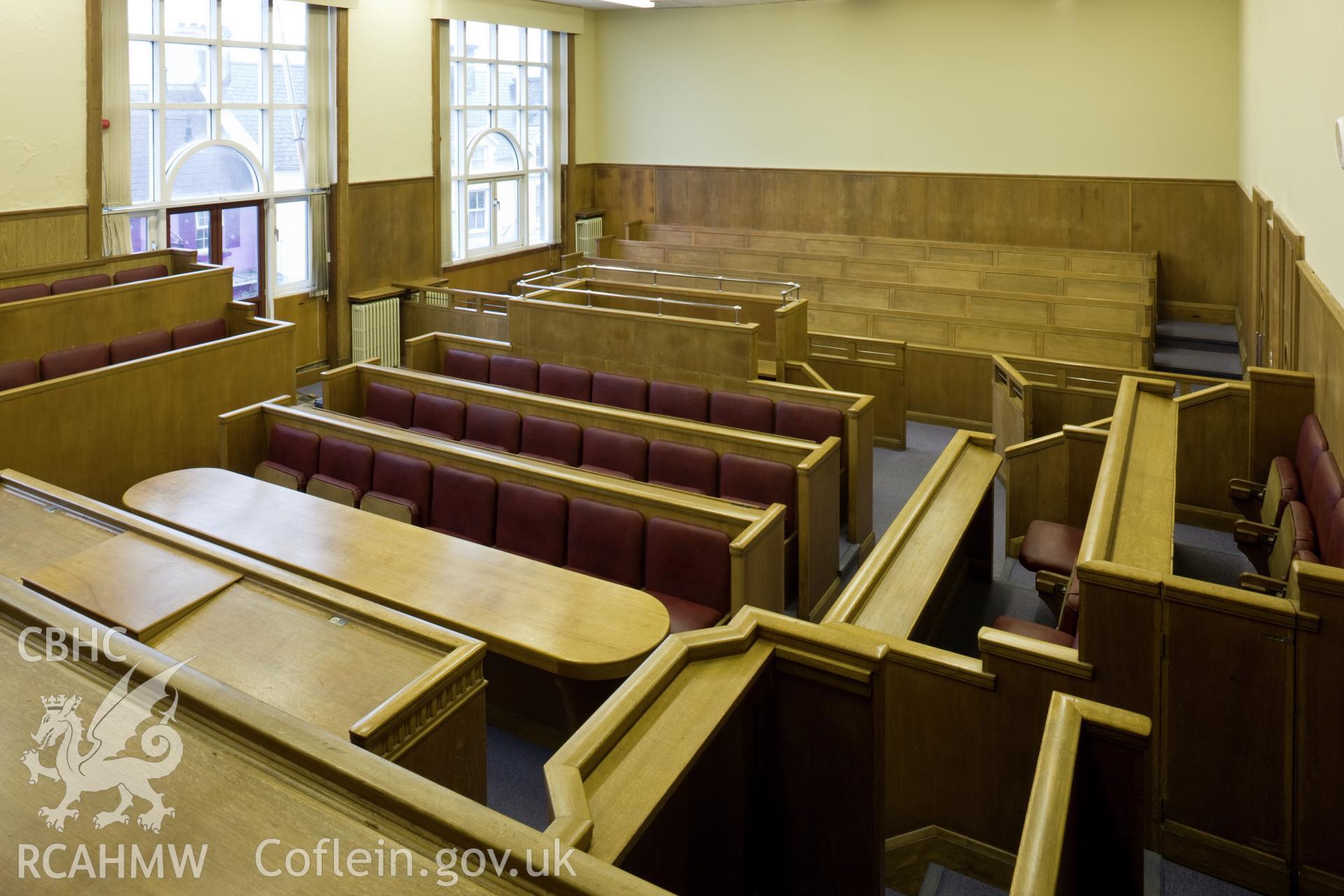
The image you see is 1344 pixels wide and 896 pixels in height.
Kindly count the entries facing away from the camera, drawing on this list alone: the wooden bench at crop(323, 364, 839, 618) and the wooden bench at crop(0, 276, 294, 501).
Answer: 0

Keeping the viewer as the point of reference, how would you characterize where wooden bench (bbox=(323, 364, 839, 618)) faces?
facing the viewer and to the left of the viewer

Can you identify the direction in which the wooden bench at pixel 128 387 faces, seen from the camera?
facing the viewer and to the right of the viewer

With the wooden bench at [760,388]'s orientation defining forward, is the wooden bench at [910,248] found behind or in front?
behind

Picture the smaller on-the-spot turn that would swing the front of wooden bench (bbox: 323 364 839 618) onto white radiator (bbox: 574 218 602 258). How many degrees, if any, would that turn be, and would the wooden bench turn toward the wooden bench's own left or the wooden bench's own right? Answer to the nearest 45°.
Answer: approximately 135° to the wooden bench's own right

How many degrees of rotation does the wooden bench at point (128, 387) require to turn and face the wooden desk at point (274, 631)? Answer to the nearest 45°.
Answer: approximately 45° to its right

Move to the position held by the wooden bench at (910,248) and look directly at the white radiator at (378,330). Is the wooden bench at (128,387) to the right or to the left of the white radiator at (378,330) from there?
left
